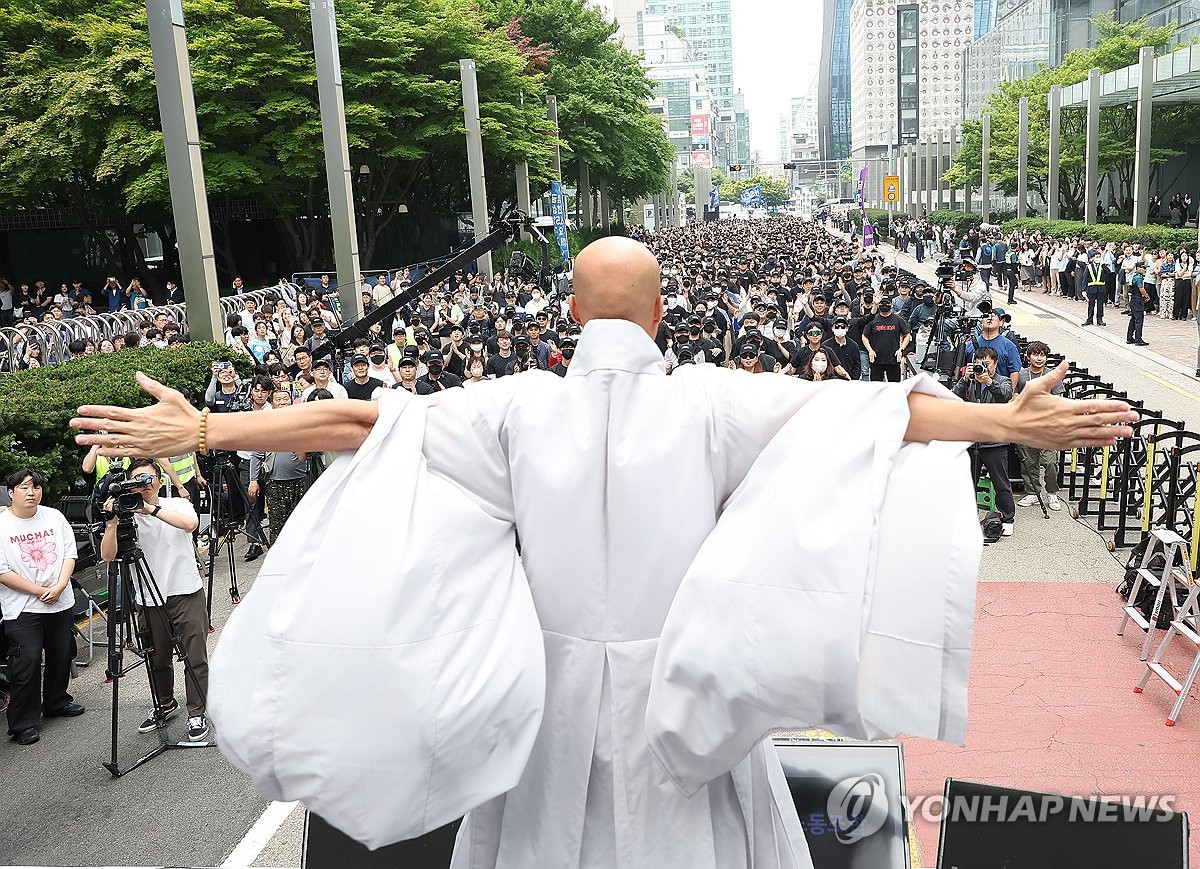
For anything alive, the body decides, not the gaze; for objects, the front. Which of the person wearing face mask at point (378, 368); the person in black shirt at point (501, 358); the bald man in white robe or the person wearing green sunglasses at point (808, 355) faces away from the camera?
the bald man in white robe

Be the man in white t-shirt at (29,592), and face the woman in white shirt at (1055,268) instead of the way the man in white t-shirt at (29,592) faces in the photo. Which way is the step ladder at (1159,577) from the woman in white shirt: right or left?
right

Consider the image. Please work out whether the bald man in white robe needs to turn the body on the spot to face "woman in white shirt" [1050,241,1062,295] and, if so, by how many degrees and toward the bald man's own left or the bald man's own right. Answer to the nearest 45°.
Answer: approximately 45° to the bald man's own right

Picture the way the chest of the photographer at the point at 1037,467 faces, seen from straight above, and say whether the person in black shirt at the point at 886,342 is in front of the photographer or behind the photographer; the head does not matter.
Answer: behind

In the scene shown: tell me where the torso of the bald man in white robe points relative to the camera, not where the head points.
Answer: away from the camera

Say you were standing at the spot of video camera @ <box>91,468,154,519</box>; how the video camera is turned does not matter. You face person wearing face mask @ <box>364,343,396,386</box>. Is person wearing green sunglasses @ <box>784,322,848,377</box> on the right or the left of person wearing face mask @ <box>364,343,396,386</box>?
right

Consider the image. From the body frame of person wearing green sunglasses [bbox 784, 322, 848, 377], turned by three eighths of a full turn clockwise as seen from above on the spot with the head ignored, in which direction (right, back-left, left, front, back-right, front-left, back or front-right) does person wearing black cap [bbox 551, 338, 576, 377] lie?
front-left

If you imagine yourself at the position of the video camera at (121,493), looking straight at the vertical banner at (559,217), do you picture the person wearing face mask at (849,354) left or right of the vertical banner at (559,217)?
right

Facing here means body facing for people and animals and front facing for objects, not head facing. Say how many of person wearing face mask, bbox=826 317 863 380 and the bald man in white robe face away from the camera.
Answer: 1

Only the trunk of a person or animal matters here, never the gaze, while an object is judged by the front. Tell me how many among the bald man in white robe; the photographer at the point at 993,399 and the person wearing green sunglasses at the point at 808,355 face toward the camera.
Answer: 2
